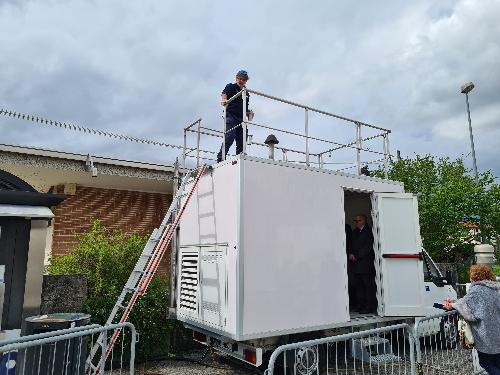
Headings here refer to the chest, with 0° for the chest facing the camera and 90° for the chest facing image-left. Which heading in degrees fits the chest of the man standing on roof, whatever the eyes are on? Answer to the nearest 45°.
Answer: approximately 0°

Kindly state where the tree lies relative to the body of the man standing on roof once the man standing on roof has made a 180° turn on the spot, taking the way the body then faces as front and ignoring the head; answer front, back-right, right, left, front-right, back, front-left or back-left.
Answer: front-right
